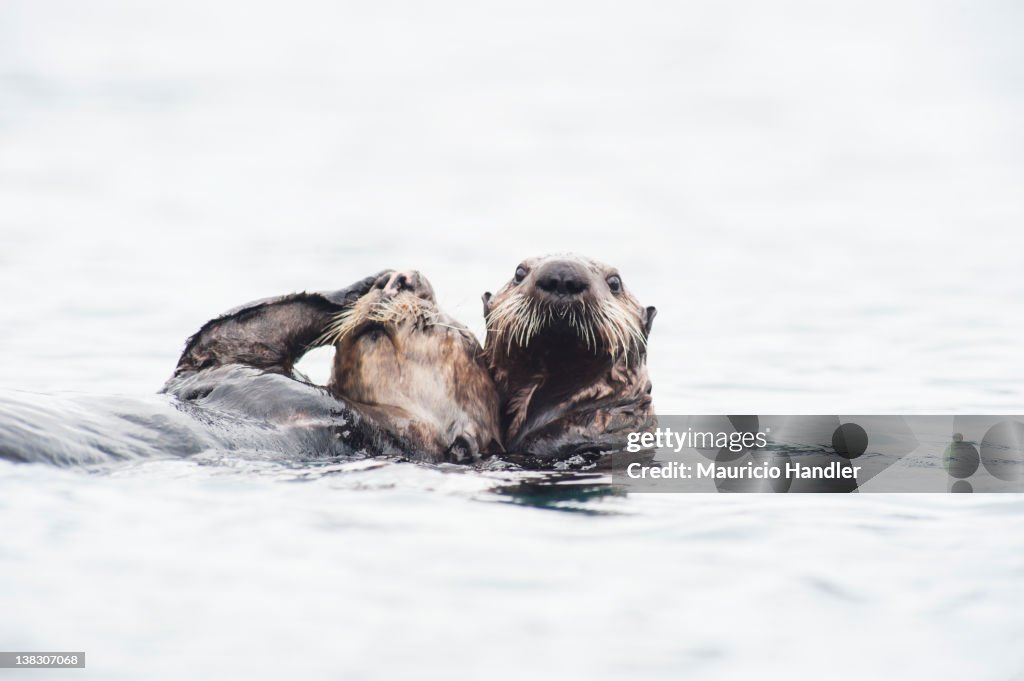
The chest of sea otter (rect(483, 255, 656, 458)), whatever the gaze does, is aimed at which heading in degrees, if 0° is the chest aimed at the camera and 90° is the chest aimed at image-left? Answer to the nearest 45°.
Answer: approximately 0°

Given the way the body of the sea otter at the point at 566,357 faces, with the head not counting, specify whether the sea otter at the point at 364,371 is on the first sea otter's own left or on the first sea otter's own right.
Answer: on the first sea otter's own right
